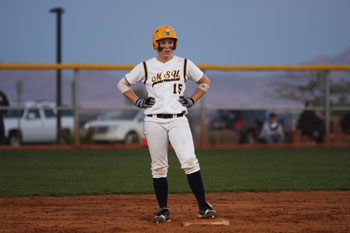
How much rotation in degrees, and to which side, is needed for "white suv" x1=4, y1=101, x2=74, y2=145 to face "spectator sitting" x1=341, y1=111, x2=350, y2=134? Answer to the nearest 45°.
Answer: approximately 180°

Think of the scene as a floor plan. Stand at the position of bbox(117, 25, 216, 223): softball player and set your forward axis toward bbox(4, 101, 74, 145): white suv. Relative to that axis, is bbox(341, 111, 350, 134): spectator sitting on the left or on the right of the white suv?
right

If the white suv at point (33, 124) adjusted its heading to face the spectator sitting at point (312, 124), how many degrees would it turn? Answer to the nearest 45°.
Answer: approximately 180°

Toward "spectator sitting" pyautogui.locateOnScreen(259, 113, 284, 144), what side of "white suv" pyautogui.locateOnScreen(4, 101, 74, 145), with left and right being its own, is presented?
back

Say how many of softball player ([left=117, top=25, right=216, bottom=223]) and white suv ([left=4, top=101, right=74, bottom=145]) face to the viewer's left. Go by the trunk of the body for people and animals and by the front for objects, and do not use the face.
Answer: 1

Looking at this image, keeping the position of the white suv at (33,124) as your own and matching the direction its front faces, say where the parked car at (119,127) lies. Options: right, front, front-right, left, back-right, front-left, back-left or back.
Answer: back

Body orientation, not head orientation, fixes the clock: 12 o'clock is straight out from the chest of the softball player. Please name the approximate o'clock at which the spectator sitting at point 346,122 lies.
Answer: The spectator sitting is roughly at 7 o'clock from the softball player.

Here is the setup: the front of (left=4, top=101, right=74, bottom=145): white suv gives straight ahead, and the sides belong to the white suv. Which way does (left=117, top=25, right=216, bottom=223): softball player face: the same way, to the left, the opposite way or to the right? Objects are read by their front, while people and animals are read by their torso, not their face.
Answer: to the left

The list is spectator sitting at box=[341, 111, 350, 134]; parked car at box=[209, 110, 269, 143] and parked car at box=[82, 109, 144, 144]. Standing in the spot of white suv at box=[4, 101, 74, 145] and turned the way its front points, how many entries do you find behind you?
3

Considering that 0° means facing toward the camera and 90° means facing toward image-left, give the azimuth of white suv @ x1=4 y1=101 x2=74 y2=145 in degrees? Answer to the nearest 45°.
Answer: approximately 90°

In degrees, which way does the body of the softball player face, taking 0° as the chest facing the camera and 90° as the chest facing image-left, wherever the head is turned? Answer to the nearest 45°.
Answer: approximately 0°
